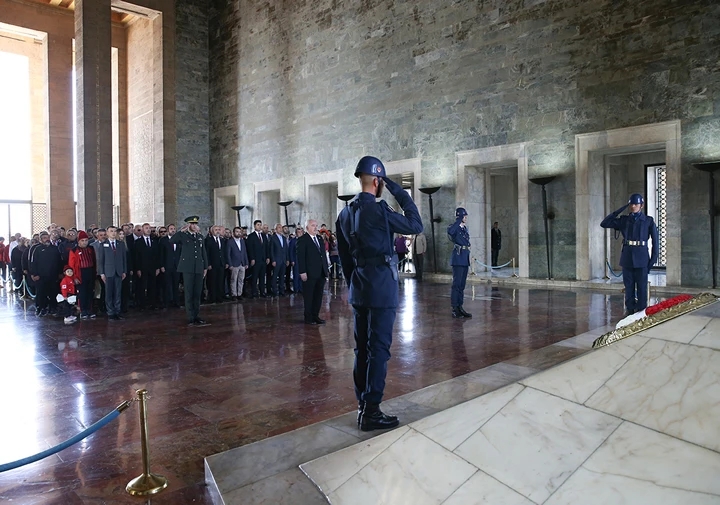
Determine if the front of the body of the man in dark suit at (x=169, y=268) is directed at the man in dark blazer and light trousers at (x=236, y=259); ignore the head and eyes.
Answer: no

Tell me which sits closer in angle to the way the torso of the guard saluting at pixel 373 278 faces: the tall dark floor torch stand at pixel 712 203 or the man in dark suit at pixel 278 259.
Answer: the tall dark floor torch stand

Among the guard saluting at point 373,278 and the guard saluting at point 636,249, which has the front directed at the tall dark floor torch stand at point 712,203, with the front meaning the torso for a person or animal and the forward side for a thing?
the guard saluting at point 373,278

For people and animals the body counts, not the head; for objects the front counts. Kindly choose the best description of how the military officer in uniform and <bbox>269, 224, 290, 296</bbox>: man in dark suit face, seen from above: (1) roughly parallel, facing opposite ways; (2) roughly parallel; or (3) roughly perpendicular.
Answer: roughly parallel

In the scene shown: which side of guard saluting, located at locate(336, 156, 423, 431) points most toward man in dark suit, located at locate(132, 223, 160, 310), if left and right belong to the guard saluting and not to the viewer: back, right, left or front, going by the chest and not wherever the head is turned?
left

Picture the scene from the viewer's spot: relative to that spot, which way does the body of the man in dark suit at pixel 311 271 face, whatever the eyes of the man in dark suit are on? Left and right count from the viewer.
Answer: facing the viewer and to the right of the viewer

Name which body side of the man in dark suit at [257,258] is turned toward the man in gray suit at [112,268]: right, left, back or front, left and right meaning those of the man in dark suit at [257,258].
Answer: right

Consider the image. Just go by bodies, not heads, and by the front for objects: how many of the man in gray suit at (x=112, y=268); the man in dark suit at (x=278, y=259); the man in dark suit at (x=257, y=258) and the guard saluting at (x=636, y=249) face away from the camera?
0

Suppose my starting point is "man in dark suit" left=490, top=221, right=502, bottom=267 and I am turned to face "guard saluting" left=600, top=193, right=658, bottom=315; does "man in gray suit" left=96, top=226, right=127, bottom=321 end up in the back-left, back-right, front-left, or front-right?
front-right

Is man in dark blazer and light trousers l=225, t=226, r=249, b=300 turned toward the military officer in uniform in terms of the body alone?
no

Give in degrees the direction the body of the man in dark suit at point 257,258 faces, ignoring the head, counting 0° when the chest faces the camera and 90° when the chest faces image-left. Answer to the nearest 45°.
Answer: approximately 315°

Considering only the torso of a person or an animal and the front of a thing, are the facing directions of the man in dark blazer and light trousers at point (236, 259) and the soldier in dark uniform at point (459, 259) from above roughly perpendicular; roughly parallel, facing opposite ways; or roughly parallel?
roughly parallel

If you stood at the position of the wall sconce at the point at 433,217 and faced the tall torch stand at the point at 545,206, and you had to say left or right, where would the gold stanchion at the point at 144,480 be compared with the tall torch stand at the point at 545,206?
right

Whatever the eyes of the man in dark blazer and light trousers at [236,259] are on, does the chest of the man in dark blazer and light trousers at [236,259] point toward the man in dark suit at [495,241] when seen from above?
no
